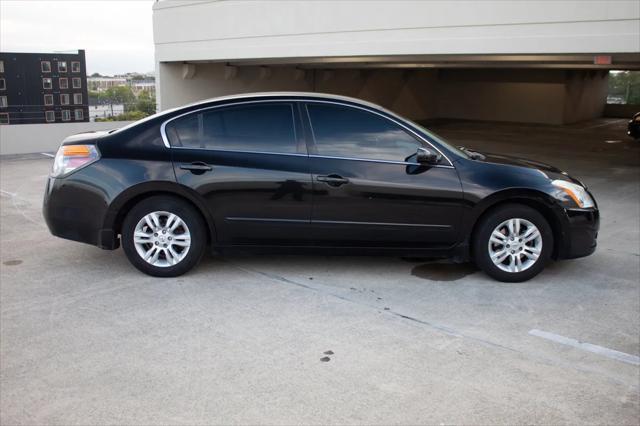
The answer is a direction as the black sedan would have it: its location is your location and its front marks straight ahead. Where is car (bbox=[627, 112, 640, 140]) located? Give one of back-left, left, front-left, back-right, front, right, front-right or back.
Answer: front-left

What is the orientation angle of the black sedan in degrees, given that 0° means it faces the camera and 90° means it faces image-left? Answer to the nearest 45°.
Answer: approximately 270°

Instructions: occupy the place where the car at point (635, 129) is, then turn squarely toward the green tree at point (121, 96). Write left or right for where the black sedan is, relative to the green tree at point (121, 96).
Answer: left

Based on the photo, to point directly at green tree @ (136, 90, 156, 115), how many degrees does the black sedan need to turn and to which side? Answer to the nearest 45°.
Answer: approximately 90° to its left

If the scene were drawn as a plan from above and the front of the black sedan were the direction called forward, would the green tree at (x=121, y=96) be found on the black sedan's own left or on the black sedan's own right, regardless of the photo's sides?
on the black sedan's own left

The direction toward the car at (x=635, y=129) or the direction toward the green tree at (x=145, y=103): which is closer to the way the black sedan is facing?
the car

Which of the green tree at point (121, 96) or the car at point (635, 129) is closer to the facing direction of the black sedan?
the car
